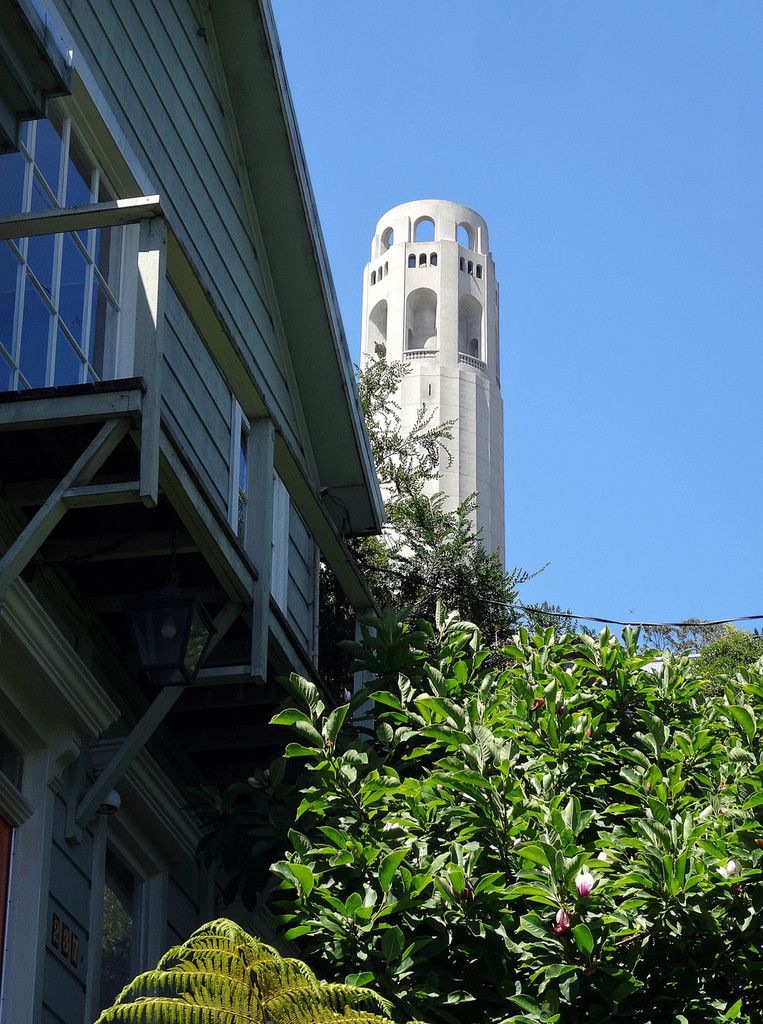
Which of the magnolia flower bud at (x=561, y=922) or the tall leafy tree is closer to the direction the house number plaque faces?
the magnolia flower bud

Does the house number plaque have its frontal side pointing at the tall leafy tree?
no

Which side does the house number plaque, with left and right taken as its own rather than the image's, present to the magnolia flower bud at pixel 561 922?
front

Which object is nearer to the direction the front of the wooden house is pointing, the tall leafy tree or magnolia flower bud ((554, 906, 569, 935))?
the magnolia flower bud

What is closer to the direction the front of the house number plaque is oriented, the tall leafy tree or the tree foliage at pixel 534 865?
the tree foliage

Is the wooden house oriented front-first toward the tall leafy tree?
no

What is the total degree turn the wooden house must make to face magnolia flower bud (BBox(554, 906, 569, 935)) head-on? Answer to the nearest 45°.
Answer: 0° — it already faces it

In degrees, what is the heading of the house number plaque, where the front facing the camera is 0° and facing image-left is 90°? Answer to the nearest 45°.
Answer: approximately 315°

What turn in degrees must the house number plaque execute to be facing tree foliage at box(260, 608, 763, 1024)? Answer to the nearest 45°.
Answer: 0° — it already faces it
